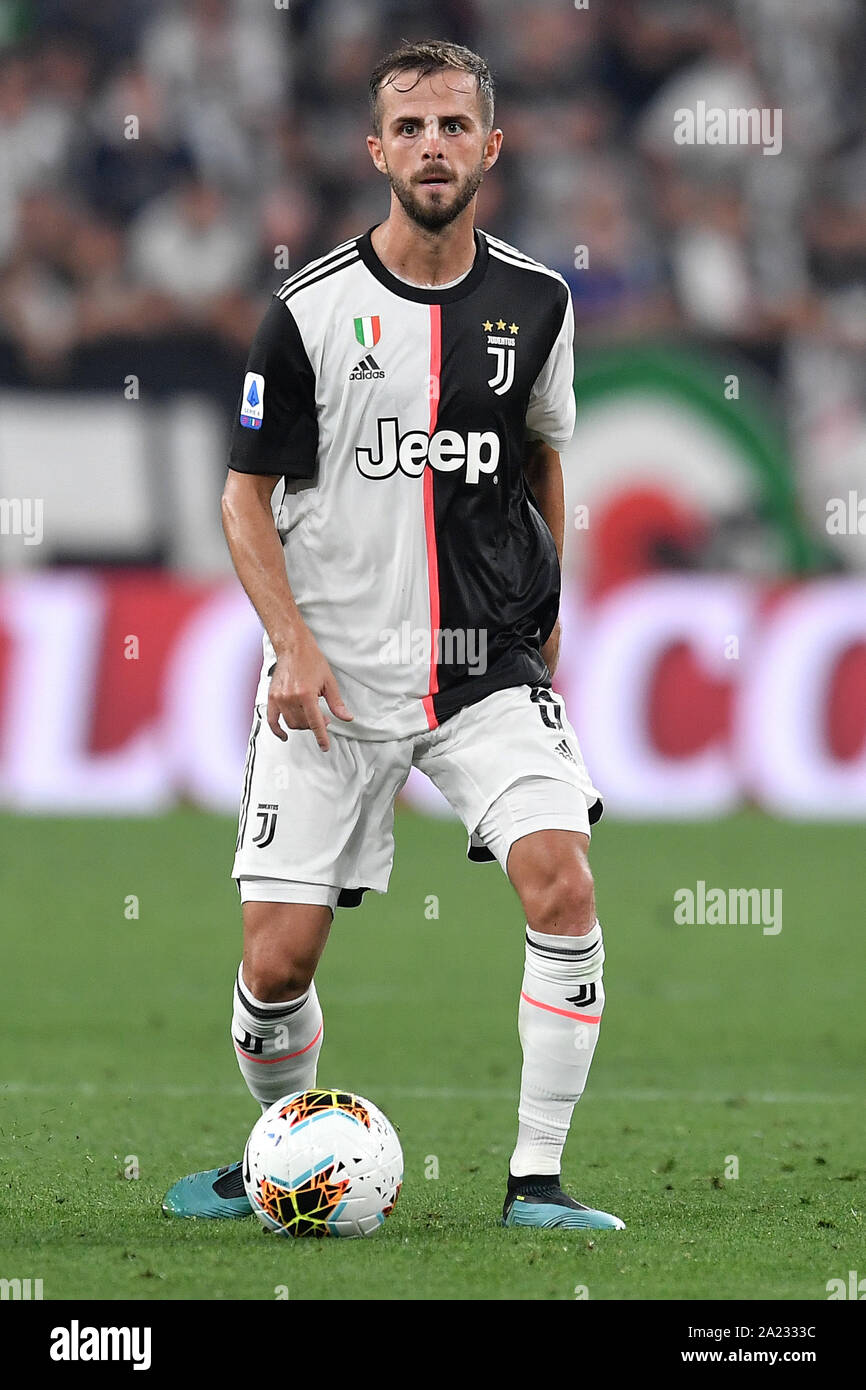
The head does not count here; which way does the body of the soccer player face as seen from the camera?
toward the camera

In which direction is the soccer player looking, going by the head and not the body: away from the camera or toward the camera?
toward the camera

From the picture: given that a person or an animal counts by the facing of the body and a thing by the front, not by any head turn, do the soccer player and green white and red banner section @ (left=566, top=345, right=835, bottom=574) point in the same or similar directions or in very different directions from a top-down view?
same or similar directions

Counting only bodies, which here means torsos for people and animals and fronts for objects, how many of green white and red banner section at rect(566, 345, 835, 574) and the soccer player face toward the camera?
2

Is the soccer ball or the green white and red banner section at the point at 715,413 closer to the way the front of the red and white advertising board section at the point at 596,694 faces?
the soccer ball

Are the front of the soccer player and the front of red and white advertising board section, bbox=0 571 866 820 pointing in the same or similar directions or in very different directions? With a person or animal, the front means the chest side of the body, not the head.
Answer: same or similar directions

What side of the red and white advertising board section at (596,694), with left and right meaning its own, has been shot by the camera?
front

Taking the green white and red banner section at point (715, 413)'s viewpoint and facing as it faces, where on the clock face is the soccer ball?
The soccer ball is roughly at 12 o'clock from the green white and red banner section.

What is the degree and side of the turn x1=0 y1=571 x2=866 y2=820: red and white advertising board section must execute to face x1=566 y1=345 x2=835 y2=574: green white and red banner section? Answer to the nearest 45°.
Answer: approximately 135° to its left

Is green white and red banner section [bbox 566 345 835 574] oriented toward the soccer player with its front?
yes

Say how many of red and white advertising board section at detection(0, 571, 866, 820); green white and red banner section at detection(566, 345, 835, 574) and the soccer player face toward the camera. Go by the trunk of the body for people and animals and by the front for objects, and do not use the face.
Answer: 3
